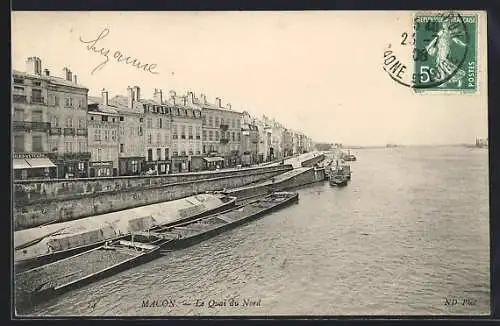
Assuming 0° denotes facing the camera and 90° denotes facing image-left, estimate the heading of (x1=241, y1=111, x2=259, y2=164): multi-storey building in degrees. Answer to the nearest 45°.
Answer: approximately 315°
